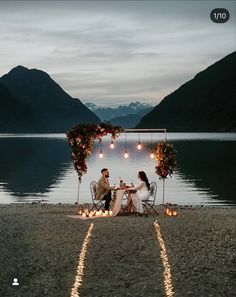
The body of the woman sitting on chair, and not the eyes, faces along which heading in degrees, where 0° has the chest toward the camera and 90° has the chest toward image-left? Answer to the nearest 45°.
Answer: approximately 90°

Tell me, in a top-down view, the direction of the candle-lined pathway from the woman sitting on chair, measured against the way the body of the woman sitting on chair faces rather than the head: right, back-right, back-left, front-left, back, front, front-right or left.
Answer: left

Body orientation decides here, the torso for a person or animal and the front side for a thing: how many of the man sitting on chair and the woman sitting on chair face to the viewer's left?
1

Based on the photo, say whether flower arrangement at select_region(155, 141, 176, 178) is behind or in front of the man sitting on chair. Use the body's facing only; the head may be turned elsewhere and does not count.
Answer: in front

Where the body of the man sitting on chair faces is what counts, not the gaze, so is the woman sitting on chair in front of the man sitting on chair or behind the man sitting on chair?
in front

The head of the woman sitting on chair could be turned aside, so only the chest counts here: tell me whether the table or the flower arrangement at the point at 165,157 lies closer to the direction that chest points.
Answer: the table

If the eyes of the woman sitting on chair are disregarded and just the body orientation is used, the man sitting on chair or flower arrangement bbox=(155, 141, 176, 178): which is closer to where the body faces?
the man sitting on chair

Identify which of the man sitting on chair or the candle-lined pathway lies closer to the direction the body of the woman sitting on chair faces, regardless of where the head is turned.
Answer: the man sitting on chair

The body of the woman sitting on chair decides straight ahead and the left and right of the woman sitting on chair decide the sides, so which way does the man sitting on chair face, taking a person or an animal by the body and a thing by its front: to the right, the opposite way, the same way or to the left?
the opposite way

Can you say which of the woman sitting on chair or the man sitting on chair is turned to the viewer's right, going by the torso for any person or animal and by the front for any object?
the man sitting on chair

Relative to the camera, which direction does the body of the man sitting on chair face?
to the viewer's right
